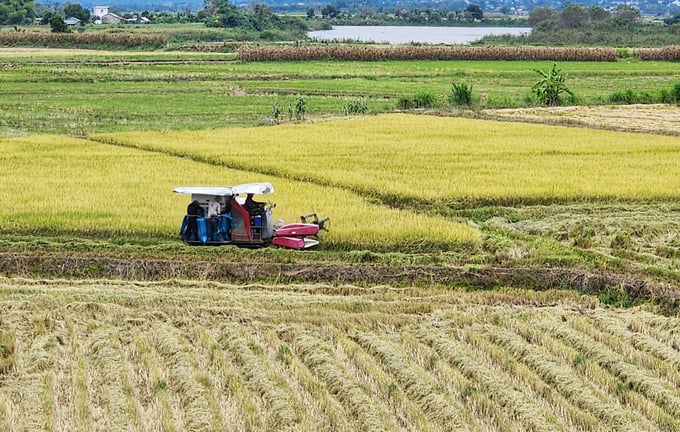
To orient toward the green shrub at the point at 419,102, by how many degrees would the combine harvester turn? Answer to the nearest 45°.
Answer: approximately 90° to its left

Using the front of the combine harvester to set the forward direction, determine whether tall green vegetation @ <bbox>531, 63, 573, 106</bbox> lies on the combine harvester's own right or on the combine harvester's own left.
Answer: on the combine harvester's own left

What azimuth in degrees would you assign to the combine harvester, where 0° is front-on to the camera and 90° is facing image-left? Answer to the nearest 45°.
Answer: approximately 270°

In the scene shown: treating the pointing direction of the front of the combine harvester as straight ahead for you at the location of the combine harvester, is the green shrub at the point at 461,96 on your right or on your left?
on your left

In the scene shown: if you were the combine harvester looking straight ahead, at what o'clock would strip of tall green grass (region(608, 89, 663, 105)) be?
The strip of tall green grass is roughly at 10 o'clock from the combine harvester.
